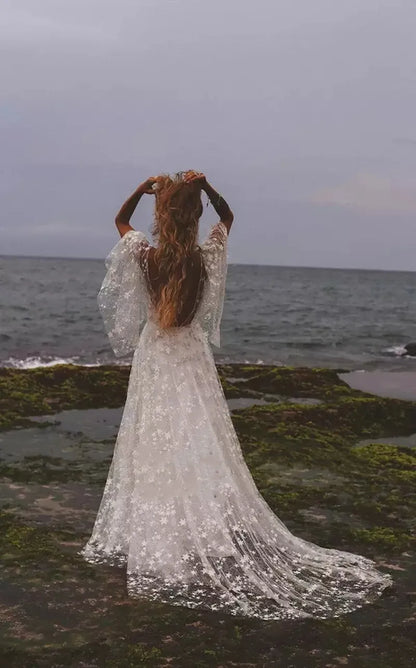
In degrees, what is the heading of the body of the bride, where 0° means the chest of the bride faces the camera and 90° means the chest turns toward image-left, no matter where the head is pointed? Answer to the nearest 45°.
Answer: approximately 180°
